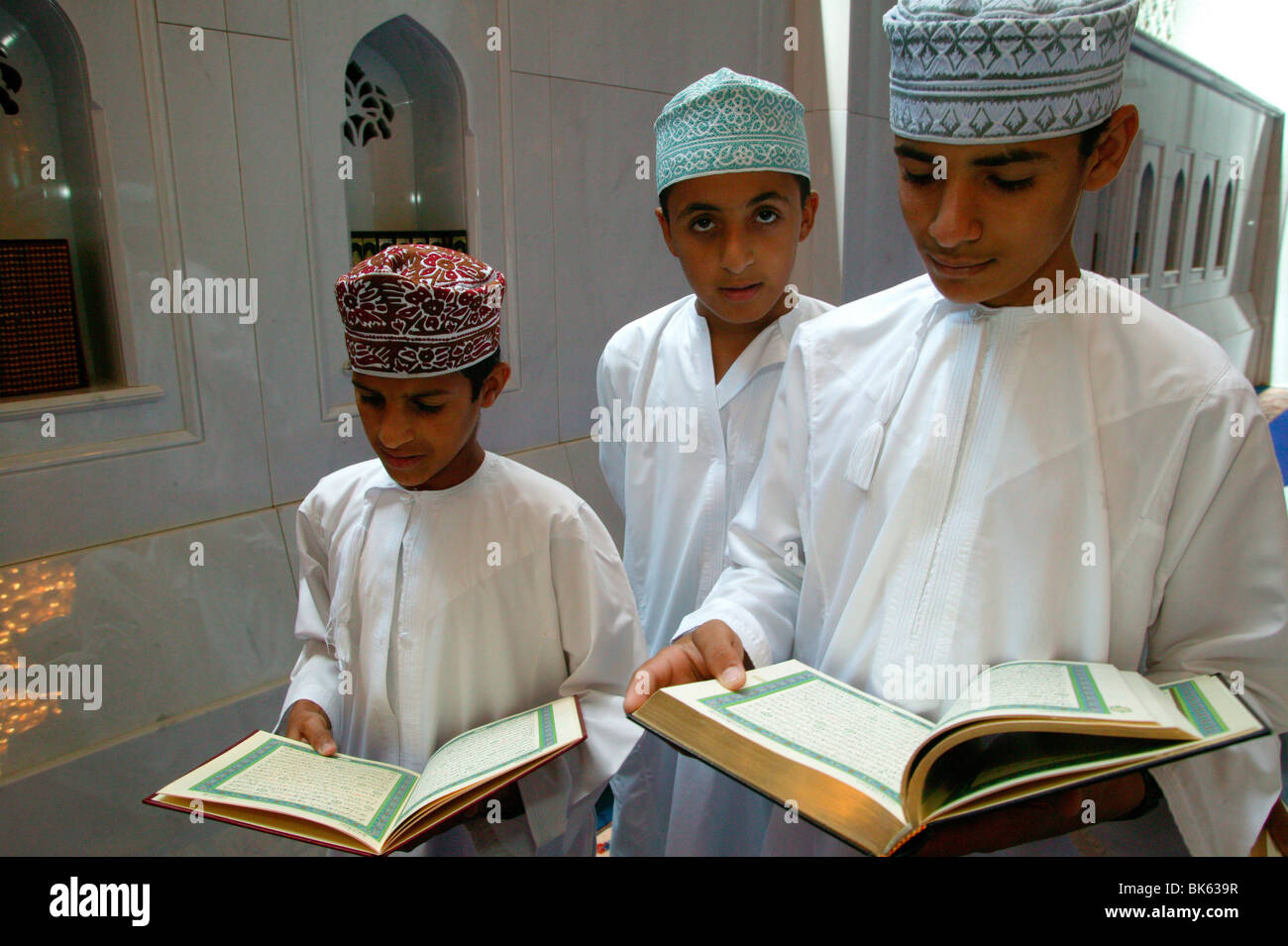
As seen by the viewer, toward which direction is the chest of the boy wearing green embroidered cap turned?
toward the camera

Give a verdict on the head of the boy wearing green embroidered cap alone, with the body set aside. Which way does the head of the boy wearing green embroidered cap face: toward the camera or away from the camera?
toward the camera

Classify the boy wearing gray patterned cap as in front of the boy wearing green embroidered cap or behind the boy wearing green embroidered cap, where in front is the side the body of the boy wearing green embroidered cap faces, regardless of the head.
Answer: in front

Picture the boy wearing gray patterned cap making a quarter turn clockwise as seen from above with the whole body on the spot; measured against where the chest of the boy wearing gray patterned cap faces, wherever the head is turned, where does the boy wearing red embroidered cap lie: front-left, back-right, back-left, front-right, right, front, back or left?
front-left

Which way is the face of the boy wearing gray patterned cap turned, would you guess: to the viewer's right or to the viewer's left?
to the viewer's left

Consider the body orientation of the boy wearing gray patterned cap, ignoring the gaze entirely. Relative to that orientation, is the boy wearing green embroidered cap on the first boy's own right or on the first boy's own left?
on the first boy's own right

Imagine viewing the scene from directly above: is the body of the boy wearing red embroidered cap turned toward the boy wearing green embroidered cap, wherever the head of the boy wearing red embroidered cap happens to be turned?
no

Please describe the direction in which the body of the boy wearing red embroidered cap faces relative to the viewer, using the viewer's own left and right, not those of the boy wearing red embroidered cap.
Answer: facing the viewer and to the left of the viewer
